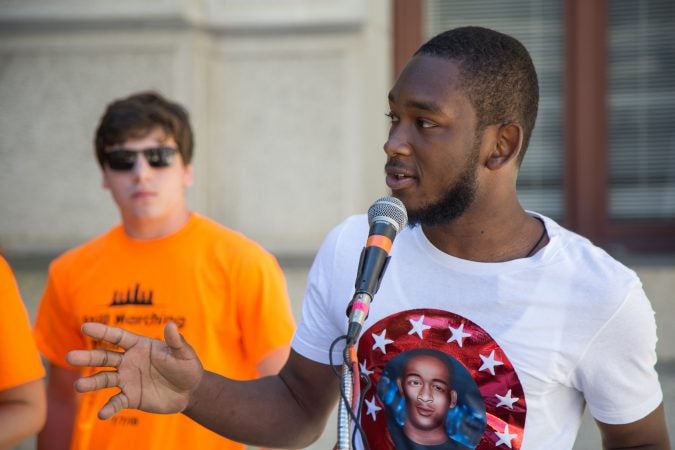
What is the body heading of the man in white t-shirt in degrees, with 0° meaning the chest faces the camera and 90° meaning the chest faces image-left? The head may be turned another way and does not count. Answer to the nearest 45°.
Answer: approximately 45°

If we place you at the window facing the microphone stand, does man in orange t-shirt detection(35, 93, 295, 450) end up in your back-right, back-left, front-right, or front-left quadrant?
front-right

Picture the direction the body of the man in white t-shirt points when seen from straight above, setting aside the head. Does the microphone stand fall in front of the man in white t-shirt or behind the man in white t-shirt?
in front

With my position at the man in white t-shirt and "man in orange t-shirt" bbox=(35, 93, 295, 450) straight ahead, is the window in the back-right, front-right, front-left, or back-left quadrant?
front-right

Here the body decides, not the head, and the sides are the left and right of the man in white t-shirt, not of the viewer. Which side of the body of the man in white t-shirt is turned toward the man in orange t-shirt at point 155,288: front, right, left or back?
right

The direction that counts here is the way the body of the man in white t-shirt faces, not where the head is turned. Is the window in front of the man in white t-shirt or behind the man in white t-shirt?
behind

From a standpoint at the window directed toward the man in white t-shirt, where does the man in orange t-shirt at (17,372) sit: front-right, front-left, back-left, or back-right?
front-right

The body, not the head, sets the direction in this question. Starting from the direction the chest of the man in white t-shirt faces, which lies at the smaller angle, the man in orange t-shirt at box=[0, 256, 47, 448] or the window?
the man in orange t-shirt

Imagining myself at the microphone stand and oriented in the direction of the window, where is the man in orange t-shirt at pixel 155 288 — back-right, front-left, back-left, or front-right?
front-left
